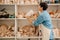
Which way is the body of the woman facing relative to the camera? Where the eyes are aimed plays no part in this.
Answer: to the viewer's left
